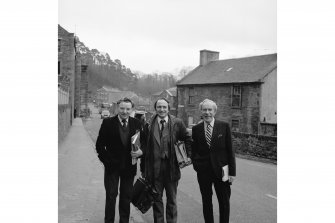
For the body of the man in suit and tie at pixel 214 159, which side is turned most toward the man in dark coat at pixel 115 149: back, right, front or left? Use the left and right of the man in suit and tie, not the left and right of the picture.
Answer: right

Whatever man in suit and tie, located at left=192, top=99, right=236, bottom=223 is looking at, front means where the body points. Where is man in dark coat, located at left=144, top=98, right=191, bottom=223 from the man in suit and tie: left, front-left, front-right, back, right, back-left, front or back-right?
right

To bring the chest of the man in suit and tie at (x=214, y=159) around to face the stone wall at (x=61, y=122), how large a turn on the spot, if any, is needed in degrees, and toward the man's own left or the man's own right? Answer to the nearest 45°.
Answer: approximately 135° to the man's own right

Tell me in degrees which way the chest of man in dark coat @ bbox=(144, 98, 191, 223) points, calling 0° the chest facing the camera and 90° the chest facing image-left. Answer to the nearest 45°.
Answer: approximately 0°

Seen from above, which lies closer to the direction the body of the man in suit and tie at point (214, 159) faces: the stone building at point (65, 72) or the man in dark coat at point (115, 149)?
the man in dark coat

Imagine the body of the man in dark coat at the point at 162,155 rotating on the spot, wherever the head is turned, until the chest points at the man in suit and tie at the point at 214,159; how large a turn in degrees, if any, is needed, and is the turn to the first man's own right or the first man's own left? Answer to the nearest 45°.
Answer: approximately 90° to the first man's own left

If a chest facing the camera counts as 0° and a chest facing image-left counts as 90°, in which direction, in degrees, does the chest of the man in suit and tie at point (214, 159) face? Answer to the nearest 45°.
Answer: approximately 0°

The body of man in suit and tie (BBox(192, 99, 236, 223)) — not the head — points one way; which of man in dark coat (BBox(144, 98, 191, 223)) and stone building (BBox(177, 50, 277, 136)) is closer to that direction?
the man in dark coat
